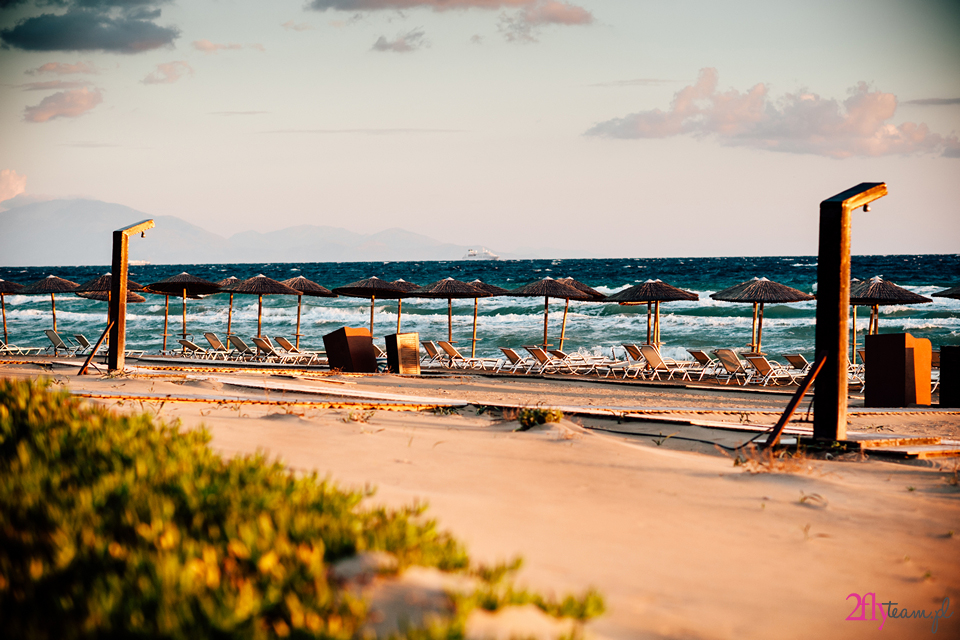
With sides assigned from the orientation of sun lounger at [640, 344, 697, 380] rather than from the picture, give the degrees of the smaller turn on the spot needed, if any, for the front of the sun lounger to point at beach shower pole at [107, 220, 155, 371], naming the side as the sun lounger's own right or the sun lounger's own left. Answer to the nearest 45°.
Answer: approximately 180°

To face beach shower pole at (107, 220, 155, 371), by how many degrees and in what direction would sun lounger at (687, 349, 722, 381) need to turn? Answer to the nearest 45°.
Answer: approximately 180°

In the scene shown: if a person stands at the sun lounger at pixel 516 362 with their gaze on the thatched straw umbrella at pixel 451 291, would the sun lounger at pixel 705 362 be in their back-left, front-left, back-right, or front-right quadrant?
back-right

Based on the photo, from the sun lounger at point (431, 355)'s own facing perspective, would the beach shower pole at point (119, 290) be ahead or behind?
behind
